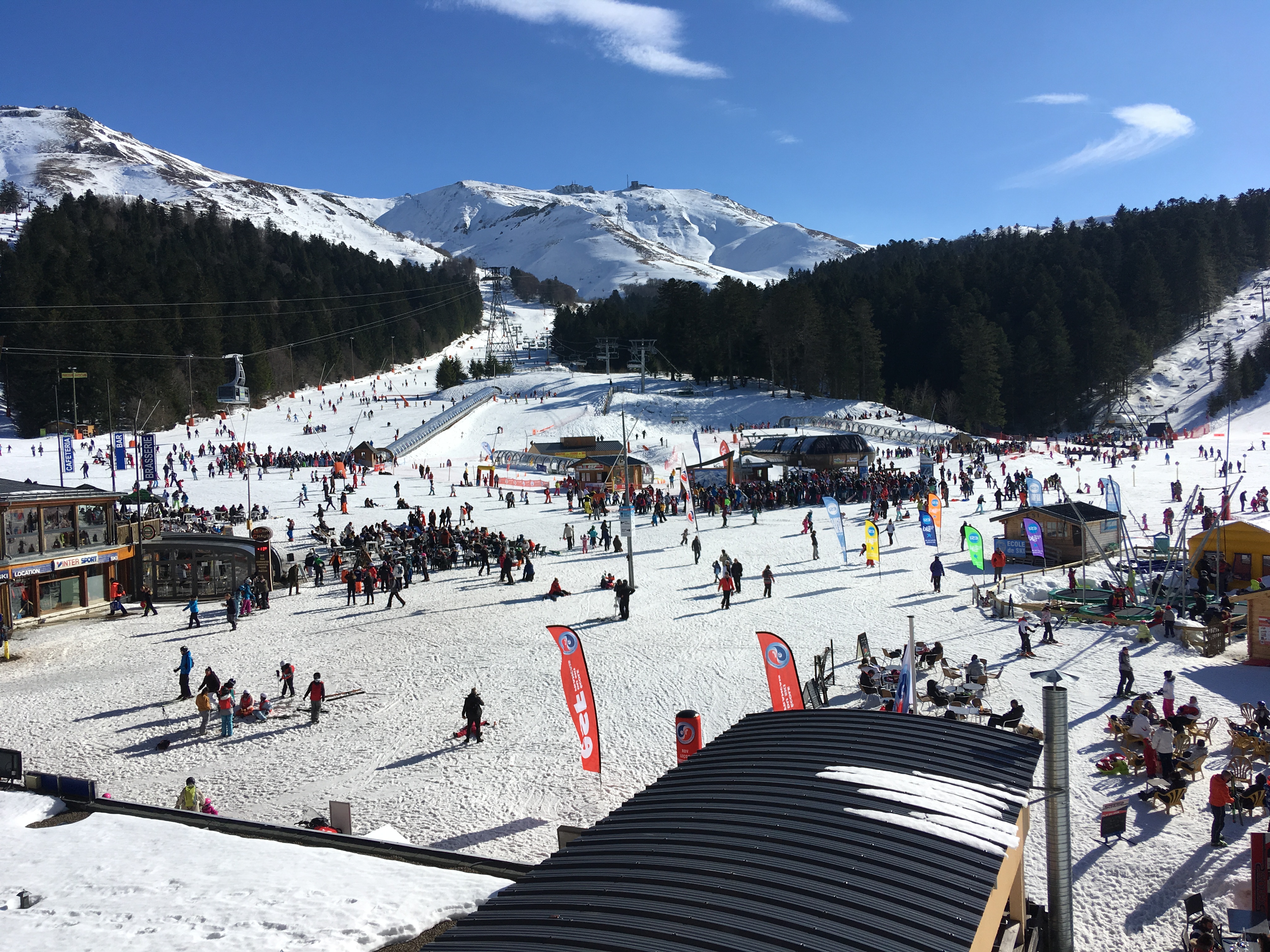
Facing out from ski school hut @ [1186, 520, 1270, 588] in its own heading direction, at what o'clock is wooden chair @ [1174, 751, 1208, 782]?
The wooden chair is roughly at 12 o'clock from the ski school hut.

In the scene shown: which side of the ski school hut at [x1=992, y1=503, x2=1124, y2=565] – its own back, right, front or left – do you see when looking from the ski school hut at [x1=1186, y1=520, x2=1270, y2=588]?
left

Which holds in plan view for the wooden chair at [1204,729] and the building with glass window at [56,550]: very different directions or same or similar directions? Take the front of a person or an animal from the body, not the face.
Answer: very different directions

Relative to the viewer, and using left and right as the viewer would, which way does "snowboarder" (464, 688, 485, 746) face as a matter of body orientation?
facing away from the viewer

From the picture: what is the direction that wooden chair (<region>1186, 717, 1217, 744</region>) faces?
to the viewer's left

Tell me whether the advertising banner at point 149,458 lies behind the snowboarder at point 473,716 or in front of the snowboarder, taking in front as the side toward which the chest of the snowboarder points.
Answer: in front

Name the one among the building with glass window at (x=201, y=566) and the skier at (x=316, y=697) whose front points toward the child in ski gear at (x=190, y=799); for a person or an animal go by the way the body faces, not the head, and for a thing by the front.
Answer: the building with glass window
